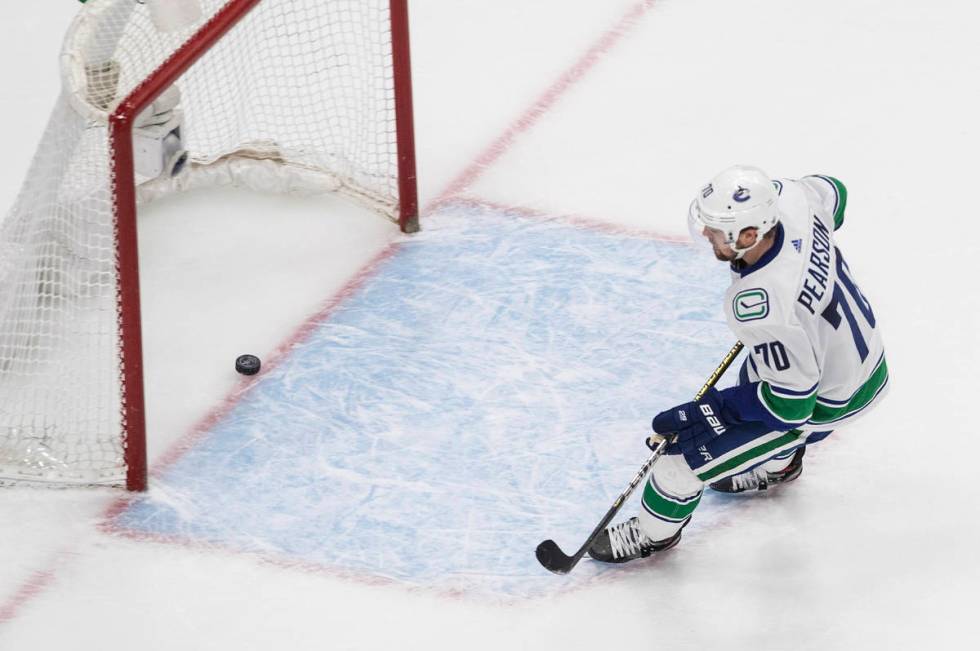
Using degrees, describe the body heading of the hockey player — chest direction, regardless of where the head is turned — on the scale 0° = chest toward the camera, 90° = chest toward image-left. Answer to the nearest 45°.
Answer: approximately 90°

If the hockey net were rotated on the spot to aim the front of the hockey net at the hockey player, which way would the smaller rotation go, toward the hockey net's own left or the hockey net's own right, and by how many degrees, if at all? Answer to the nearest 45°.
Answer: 0° — it already faces them

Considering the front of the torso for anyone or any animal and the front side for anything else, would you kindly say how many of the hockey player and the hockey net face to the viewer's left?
1

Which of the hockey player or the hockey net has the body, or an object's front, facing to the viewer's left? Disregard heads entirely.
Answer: the hockey player

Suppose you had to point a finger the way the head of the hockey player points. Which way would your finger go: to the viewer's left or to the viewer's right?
to the viewer's left

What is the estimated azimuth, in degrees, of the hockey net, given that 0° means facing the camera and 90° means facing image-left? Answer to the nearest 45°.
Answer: approximately 315°

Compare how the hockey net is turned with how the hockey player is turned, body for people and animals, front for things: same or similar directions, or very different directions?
very different directions
